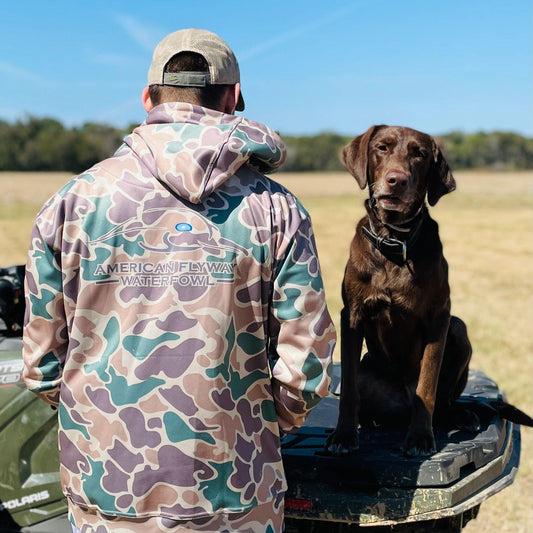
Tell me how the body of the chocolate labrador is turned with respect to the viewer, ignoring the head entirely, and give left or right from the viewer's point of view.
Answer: facing the viewer
